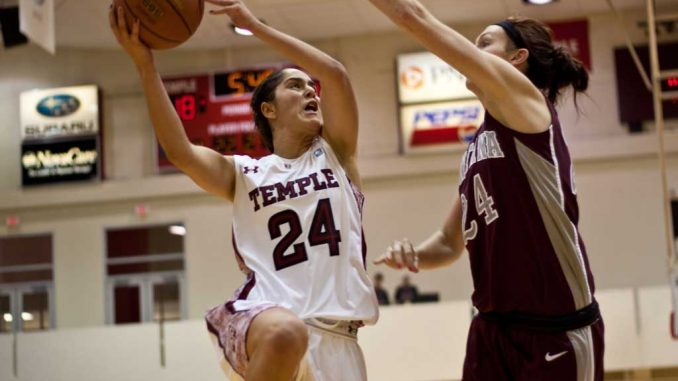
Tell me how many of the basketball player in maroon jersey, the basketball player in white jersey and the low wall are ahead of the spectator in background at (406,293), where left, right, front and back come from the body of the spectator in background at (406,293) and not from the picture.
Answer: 3

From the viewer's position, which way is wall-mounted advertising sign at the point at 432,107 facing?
facing the viewer

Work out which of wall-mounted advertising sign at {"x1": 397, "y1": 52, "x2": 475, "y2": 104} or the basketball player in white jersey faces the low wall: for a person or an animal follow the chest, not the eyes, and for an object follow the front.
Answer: the wall-mounted advertising sign

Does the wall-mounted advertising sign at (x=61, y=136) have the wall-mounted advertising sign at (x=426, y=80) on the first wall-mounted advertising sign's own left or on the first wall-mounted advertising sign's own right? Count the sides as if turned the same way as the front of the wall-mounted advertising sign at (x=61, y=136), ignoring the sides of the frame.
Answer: on the first wall-mounted advertising sign's own left

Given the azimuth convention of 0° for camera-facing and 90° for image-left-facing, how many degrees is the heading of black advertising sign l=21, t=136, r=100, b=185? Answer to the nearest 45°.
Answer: approximately 0°

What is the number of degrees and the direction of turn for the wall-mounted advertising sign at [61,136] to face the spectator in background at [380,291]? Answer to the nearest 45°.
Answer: approximately 45° to its left

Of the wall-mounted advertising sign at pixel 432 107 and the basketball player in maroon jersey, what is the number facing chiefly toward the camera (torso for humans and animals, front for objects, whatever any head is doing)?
1

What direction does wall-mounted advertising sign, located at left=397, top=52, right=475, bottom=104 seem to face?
toward the camera

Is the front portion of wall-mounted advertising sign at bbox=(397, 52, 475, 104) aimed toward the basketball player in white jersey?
yes

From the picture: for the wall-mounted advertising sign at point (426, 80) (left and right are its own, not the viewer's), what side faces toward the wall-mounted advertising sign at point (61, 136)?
right

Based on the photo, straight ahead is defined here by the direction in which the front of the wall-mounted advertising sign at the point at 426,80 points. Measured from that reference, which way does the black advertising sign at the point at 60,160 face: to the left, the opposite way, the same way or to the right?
the same way

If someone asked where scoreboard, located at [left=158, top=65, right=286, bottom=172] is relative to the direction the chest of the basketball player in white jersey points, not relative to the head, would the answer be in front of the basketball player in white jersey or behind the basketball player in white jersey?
behind

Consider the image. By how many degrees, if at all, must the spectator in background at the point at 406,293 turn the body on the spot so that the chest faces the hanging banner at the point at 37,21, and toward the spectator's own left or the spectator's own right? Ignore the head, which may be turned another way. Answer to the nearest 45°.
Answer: approximately 45° to the spectator's own right

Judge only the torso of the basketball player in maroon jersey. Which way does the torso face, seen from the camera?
to the viewer's left

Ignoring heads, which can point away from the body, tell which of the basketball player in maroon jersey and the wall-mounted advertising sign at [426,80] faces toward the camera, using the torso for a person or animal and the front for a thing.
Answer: the wall-mounted advertising sign

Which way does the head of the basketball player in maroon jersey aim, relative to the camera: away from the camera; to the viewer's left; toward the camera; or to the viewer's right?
to the viewer's left

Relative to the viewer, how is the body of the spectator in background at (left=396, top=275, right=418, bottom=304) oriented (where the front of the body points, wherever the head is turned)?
toward the camera

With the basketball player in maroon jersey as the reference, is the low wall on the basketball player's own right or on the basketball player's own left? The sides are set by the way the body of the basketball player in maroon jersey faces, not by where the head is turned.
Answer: on the basketball player's own right

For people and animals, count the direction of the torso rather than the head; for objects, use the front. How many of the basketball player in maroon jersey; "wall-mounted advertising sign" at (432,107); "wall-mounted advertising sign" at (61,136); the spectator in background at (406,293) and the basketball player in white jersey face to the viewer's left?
1

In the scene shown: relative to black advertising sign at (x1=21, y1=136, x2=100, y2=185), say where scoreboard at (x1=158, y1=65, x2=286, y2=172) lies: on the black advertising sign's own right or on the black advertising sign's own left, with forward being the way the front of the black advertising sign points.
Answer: on the black advertising sign's own left
